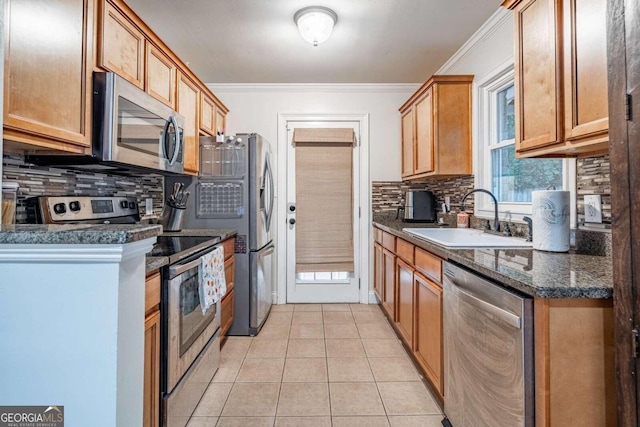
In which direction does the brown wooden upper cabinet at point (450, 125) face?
to the viewer's left

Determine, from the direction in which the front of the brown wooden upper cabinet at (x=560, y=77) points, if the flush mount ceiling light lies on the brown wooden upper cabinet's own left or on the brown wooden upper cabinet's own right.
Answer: on the brown wooden upper cabinet's own right

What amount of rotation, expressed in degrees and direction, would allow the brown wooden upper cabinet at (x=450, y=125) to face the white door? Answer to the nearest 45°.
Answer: approximately 45° to its right

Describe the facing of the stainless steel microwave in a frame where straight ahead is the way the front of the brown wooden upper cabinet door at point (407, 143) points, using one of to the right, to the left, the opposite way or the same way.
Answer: the opposite way

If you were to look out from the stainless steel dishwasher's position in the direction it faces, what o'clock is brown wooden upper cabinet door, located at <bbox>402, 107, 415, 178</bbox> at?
The brown wooden upper cabinet door is roughly at 4 o'clock from the stainless steel dishwasher.

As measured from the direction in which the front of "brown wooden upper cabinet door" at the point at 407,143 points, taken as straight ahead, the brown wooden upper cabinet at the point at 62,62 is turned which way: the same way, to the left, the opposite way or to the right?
the opposite way

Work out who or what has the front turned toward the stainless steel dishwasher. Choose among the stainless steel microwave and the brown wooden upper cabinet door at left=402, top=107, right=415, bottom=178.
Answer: the stainless steel microwave

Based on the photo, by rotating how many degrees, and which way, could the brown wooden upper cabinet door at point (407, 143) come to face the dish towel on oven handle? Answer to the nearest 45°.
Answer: approximately 45° to its left

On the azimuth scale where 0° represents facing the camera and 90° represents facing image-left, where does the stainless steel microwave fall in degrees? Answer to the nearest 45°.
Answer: approximately 315°
